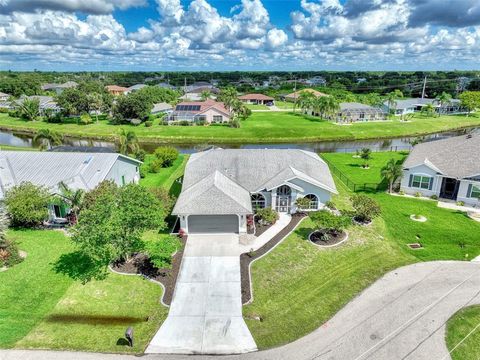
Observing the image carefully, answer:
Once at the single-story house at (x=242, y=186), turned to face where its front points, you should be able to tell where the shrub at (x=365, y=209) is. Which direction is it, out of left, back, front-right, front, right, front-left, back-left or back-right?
left

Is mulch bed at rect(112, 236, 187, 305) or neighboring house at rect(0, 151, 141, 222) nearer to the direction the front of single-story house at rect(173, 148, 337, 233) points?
the mulch bed

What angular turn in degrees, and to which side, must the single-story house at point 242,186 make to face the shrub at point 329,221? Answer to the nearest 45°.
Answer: approximately 45° to its left

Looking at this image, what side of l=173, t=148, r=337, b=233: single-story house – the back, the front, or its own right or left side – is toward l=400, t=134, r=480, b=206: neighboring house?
left

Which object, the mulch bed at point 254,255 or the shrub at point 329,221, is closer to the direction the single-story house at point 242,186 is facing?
the mulch bed

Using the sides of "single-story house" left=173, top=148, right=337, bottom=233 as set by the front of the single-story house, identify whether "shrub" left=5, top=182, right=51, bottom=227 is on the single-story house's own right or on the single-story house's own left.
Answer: on the single-story house's own right

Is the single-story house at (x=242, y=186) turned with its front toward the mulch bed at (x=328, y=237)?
no

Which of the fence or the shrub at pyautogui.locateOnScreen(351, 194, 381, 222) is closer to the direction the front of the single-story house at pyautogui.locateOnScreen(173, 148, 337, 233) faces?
the shrub

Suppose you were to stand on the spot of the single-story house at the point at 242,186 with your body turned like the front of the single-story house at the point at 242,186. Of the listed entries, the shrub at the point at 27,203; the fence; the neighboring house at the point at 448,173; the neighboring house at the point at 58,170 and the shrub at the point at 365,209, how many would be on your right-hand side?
2

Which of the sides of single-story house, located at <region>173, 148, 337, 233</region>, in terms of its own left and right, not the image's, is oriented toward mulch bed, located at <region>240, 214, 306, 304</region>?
front

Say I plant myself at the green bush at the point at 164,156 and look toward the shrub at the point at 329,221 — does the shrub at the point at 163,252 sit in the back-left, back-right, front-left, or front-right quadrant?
front-right

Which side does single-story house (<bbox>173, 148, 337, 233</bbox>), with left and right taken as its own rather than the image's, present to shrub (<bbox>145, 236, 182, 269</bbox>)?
front

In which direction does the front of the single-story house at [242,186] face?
toward the camera

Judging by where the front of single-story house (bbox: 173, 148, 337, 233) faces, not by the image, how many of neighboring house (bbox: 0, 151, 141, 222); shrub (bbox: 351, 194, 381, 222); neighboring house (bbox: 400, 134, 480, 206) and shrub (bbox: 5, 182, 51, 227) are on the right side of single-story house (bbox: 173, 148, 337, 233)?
2

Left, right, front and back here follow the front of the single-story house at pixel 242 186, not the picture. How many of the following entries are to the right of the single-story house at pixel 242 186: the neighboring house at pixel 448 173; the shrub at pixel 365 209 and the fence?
0

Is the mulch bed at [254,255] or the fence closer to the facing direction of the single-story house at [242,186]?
the mulch bed

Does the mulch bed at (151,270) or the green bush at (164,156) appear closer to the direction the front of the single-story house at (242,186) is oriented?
the mulch bed

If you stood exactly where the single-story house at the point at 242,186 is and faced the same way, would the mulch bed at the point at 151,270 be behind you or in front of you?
in front

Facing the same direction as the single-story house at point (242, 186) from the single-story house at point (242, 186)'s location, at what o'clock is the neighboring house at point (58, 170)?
The neighboring house is roughly at 3 o'clock from the single-story house.

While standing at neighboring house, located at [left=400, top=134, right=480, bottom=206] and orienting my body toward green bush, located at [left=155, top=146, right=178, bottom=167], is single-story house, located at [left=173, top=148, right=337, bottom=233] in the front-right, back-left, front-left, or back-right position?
front-left

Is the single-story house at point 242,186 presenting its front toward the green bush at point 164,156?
no
